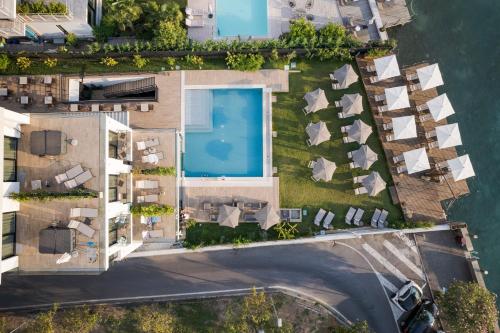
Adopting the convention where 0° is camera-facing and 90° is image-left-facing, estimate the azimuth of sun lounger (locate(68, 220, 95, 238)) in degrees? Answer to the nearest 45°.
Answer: approximately 315°

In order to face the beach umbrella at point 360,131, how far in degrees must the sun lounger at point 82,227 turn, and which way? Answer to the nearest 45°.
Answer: approximately 45° to its left

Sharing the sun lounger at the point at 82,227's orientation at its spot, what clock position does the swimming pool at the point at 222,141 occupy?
The swimming pool is roughly at 10 o'clock from the sun lounger.

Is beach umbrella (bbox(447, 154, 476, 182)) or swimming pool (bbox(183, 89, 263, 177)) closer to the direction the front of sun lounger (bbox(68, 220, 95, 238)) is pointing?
the beach umbrella

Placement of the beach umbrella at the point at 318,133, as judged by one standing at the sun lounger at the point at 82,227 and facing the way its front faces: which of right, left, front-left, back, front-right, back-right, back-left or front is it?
front-left

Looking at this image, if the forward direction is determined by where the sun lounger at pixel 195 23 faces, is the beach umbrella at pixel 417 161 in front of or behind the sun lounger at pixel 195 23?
in front

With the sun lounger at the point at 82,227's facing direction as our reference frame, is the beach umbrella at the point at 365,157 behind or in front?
in front

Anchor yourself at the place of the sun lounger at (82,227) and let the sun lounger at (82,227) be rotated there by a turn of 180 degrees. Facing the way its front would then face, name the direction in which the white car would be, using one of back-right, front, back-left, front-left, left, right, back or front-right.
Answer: back-right

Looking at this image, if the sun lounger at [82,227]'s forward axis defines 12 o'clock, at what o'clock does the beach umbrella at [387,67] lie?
The beach umbrella is roughly at 11 o'clock from the sun lounger.

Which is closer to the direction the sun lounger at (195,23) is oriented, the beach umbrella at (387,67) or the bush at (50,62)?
the beach umbrella

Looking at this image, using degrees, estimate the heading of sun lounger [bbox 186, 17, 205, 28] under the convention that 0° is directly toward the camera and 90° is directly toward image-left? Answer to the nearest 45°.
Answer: approximately 270°

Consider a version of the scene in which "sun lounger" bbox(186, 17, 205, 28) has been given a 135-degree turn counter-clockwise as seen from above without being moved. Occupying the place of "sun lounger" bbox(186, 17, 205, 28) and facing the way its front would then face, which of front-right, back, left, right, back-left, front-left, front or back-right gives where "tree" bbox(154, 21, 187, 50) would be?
left
